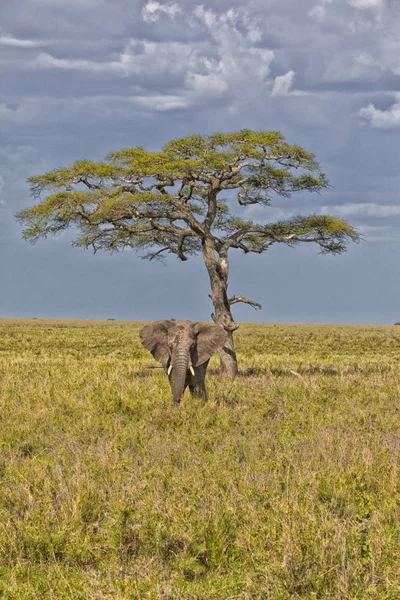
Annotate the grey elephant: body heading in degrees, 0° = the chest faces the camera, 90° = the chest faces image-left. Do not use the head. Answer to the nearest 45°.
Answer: approximately 0°
